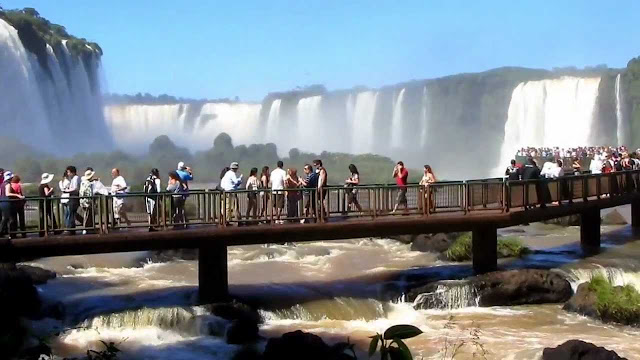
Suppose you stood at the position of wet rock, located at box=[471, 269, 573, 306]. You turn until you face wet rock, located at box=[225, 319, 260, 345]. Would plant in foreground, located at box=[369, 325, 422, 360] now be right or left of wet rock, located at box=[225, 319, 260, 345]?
left

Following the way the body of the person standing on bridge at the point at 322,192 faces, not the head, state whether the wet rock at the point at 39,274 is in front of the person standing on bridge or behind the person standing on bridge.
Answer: in front

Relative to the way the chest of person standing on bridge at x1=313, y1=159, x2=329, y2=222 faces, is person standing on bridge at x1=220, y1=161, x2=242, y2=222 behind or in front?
in front

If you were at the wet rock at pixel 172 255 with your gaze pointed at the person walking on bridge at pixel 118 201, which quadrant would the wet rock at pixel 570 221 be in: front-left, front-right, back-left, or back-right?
back-left

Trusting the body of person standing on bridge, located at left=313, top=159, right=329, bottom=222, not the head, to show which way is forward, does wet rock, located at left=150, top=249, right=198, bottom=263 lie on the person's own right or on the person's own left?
on the person's own right
